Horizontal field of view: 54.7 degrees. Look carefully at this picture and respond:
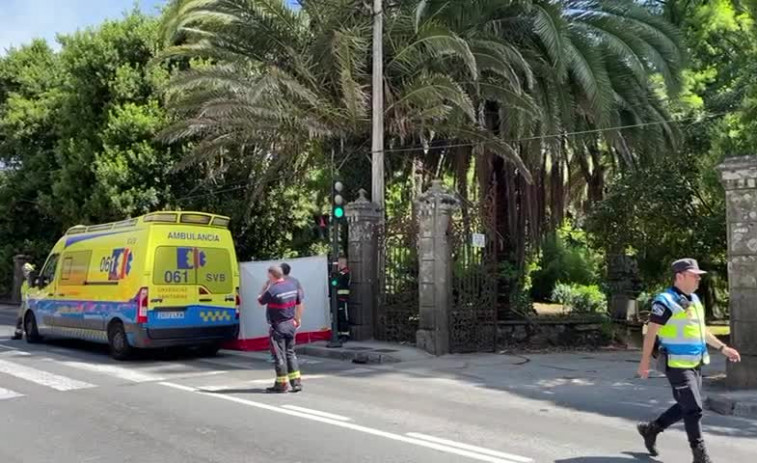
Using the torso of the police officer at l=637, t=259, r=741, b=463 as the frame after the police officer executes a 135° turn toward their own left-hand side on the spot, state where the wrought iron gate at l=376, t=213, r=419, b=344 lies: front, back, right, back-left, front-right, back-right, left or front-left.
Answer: front-left

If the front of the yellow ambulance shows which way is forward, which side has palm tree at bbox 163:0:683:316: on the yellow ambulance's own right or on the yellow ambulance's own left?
on the yellow ambulance's own right

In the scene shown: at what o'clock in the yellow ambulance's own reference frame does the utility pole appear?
The utility pole is roughly at 4 o'clock from the yellow ambulance.

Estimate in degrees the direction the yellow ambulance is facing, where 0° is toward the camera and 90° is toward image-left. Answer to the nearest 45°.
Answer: approximately 135°

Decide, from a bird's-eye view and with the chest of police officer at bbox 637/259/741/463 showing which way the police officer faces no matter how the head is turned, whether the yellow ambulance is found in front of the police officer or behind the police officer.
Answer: behind

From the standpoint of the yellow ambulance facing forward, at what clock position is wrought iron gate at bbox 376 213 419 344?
The wrought iron gate is roughly at 4 o'clock from the yellow ambulance.

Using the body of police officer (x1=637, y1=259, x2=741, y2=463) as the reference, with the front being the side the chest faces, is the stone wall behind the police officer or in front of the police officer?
behind

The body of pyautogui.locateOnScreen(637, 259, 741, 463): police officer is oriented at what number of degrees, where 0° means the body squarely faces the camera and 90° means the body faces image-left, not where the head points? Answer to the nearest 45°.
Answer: approximately 315°

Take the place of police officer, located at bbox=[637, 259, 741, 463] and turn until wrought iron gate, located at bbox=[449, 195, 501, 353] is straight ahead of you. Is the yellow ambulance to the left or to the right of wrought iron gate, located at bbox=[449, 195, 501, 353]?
left

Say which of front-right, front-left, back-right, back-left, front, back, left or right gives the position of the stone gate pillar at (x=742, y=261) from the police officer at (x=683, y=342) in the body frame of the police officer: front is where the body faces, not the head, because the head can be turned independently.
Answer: back-left

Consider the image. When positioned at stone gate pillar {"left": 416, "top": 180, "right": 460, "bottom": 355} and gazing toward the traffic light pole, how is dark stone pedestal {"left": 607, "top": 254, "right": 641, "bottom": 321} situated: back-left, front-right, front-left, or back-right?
back-right
